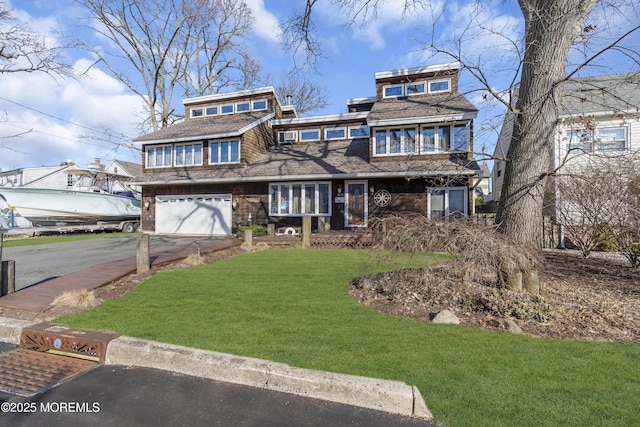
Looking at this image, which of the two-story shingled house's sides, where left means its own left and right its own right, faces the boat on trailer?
right

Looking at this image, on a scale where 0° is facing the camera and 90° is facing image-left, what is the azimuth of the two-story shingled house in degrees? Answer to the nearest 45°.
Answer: approximately 0°

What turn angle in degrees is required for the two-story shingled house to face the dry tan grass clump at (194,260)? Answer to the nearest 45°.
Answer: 0° — it already faces it

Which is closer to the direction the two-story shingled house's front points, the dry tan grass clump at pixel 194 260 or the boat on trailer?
the dry tan grass clump

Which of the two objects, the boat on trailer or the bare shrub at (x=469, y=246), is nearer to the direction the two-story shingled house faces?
the bare shrub

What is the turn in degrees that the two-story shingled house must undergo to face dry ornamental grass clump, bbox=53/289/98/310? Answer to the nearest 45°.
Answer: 0° — it already faces it
